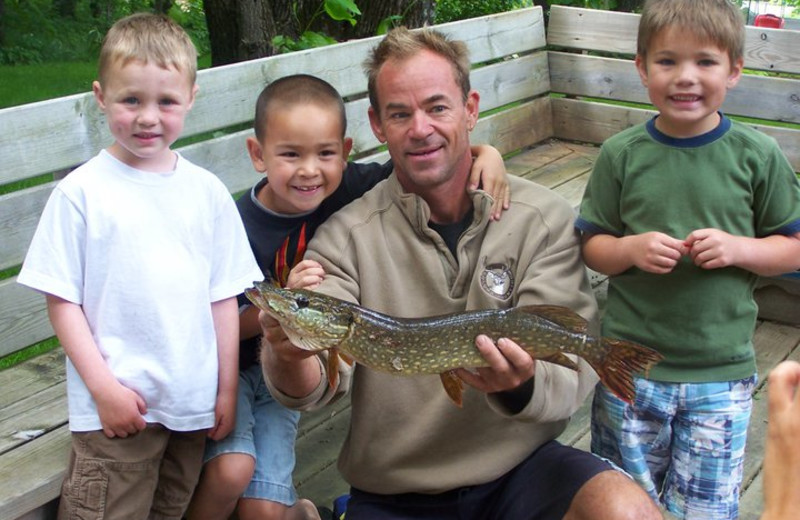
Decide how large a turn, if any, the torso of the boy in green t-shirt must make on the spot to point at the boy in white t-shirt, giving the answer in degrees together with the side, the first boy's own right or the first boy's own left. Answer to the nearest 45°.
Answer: approximately 45° to the first boy's own right

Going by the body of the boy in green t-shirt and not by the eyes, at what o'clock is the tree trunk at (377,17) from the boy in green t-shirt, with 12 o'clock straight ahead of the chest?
The tree trunk is roughly at 5 o'clock from the boy in green t-shirt.

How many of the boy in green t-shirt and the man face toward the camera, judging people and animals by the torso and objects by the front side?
2

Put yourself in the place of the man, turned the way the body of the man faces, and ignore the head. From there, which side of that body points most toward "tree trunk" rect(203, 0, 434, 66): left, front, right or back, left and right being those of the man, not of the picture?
back

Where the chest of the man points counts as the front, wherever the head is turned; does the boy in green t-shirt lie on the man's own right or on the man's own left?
on the man's own left

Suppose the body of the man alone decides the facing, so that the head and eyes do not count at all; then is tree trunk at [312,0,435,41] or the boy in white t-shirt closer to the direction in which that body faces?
the boy in white t-shirt

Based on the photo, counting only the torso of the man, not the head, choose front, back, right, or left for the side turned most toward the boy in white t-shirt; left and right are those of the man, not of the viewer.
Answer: right

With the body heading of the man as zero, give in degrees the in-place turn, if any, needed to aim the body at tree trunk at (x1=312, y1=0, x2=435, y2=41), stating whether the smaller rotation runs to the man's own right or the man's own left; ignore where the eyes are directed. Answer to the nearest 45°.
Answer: approximately 180°

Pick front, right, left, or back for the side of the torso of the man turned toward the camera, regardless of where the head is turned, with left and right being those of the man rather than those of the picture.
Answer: front
